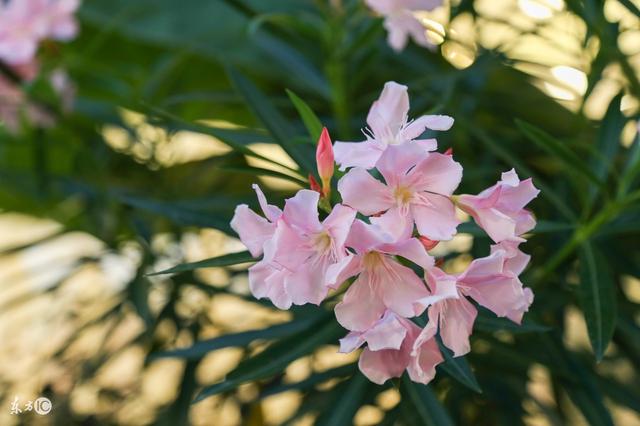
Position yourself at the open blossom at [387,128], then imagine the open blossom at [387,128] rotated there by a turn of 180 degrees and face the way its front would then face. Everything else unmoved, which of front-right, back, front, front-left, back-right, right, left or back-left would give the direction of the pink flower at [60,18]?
front-left

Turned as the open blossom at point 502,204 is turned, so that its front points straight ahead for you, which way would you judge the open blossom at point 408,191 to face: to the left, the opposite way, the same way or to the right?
to the right

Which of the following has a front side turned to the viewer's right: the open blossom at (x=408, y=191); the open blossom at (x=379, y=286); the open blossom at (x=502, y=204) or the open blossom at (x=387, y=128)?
the open blossom at (x=502, y=204)

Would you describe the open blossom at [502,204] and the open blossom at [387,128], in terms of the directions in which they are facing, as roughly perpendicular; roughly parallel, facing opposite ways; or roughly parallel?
roughly perpendicular

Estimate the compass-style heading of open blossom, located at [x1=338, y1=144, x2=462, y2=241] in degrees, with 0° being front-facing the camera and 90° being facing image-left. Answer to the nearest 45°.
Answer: approximately 0°

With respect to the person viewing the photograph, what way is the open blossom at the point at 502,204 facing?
facing to the right of the viewer
